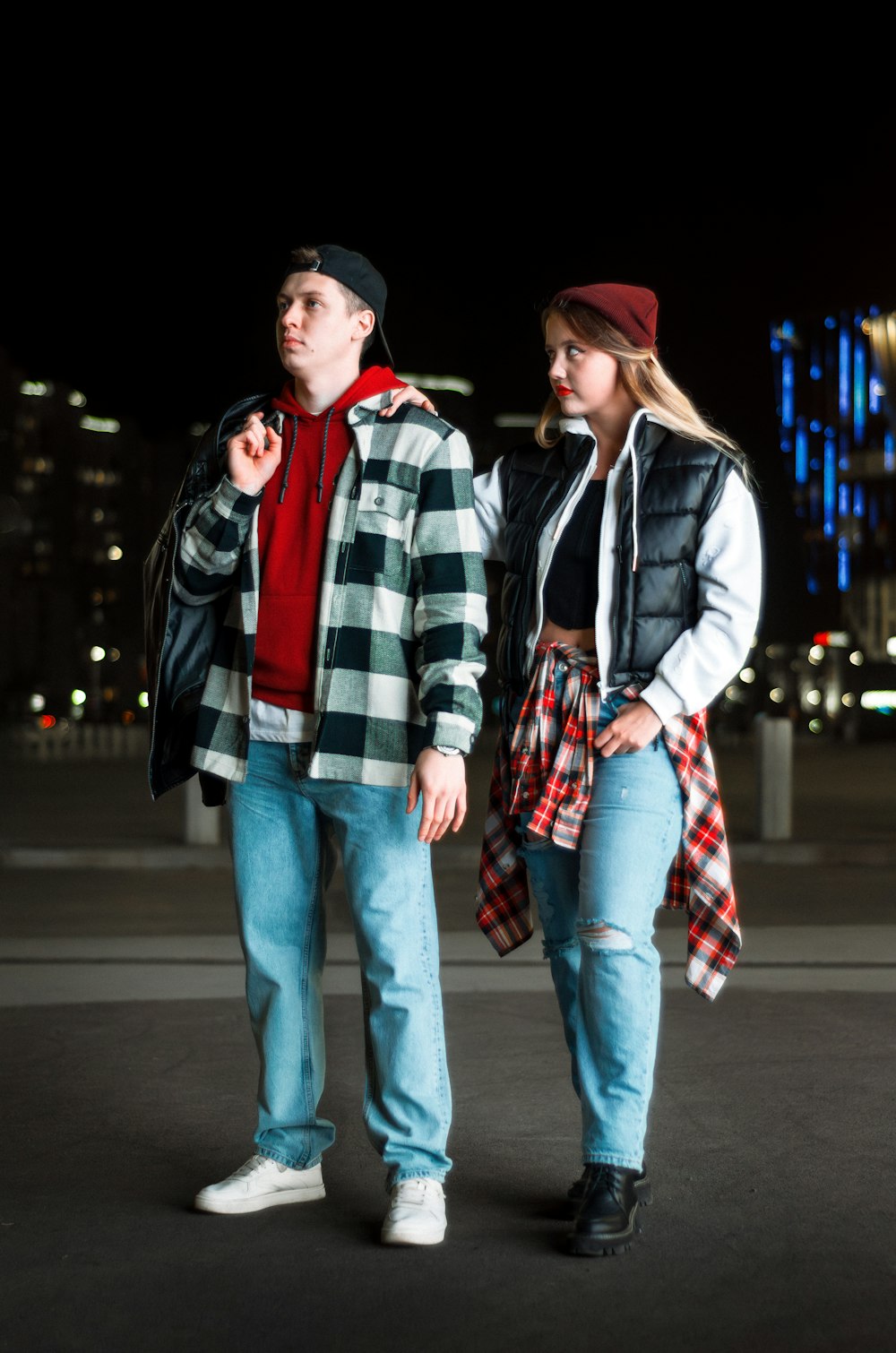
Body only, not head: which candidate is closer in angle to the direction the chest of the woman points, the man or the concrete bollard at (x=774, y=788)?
the man

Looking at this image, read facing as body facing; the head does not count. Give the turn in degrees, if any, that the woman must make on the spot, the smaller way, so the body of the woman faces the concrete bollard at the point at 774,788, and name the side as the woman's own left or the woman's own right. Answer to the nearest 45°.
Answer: approximately 135° to the woman's own right

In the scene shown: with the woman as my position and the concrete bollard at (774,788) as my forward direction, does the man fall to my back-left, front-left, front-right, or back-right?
back-left

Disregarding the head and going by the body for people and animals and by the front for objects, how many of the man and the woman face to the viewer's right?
0

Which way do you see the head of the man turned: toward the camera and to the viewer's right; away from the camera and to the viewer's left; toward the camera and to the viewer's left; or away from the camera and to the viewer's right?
toward the camera and to the viewer's left

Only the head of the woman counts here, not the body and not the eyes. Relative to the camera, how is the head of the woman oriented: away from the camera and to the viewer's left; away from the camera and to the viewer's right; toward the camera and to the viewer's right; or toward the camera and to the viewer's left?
toward the camera and to the viewer's left

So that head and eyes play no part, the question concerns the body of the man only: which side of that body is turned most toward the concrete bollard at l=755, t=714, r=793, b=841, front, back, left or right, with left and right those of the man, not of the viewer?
back

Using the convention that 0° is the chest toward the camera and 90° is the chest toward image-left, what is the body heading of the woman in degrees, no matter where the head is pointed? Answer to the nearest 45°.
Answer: approximately 45°

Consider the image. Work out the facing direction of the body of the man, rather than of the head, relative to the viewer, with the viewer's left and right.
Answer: facing the viewer and to the left of the viewer

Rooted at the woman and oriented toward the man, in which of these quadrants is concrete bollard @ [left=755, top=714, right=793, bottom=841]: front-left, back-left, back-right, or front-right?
back-right

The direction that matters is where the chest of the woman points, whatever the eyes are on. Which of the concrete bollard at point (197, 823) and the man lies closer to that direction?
the man

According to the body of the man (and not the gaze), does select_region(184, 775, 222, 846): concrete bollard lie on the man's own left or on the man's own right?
on the man's own right
